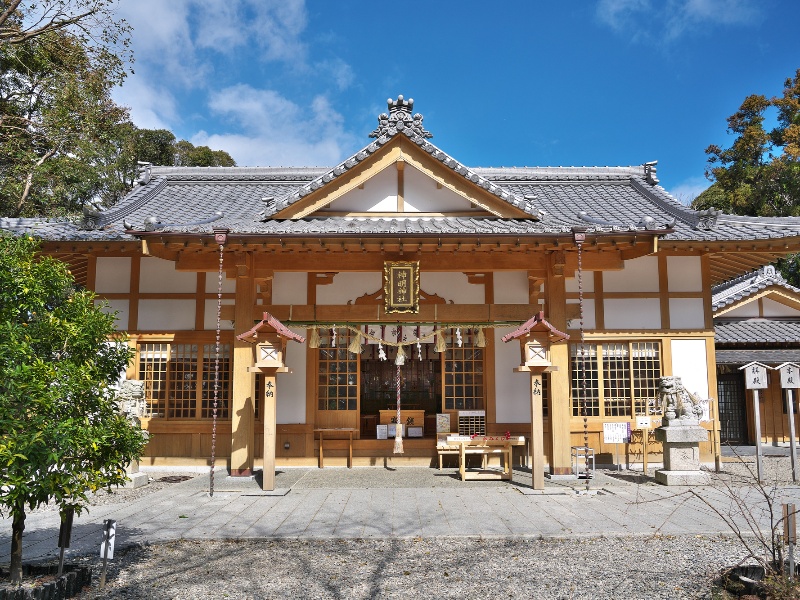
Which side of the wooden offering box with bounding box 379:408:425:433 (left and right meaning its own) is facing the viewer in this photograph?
front

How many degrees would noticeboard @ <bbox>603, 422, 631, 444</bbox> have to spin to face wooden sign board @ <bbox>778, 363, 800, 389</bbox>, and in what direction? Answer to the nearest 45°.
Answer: approximately 90° to its left

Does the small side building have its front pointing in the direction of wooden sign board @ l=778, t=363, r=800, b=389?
yes

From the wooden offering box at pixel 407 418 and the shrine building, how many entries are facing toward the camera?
2

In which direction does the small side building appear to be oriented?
toward the camera

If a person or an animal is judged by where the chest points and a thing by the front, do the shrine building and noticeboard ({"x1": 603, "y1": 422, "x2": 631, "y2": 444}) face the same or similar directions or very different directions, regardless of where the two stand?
same or similar directions

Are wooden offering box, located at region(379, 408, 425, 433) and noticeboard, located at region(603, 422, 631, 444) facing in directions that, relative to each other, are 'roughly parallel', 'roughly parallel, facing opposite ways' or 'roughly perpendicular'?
roughly parallel
